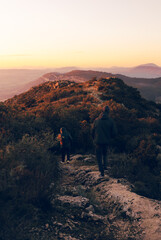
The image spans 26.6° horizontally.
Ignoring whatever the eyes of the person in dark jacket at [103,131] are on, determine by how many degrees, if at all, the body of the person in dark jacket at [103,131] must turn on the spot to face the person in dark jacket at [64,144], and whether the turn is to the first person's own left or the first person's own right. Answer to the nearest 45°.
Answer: approximately 45° to the first person's own left

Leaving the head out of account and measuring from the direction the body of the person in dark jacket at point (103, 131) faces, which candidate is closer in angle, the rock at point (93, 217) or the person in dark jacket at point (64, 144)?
the person in dark jacket

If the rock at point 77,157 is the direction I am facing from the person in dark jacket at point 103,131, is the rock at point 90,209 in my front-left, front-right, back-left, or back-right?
back-left

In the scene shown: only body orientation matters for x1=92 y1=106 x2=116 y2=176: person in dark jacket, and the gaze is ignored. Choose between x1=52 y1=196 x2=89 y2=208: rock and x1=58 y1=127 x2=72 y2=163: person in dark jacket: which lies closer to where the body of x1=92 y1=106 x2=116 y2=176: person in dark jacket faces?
the person in dark jacket

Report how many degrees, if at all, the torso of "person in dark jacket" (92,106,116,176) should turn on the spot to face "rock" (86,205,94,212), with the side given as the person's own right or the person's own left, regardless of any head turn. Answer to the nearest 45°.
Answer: approximately 180°

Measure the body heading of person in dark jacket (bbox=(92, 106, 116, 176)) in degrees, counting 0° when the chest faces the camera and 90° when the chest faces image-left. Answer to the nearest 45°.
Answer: approximately 180°

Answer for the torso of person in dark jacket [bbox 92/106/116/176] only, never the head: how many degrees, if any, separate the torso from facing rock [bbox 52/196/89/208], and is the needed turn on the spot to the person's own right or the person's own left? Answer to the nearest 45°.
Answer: approximately 180°

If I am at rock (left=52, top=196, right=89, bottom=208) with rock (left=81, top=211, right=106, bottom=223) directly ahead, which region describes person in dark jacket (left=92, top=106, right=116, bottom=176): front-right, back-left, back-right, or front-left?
back-left

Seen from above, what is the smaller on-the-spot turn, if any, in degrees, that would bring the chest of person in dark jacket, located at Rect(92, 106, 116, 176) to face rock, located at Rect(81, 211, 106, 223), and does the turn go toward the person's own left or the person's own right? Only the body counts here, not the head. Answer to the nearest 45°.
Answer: approximately 180°
